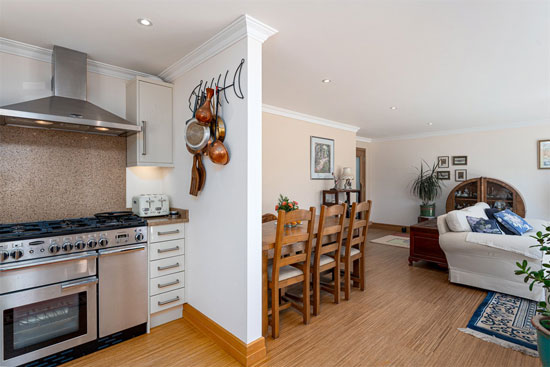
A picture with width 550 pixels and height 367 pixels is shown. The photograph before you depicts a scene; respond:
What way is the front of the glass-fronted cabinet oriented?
toward the camera

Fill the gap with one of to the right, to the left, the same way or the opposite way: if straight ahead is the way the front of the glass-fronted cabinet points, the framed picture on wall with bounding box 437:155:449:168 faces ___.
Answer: the same way

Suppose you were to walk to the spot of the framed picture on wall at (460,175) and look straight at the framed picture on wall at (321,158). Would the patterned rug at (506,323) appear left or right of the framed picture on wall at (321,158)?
left

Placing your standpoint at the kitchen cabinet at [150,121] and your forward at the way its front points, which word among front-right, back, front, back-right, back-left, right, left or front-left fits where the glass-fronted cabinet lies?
front-left

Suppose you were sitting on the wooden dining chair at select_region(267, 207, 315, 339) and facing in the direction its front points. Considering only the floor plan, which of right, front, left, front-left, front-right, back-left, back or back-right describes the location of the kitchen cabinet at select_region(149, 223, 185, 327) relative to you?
front-left

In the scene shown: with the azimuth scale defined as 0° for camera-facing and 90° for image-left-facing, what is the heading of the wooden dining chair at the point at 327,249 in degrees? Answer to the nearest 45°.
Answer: approximately 135°

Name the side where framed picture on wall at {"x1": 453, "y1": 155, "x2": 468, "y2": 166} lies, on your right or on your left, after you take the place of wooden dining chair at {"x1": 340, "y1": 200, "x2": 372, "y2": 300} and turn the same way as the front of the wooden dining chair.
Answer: on your right

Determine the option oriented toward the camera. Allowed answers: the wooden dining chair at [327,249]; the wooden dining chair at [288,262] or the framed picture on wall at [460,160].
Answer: the framed picture on wall

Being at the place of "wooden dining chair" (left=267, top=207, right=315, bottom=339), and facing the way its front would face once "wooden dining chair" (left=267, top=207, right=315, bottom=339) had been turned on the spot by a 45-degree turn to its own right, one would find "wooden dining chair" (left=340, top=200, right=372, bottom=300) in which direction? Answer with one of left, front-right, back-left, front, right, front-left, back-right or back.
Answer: front-right

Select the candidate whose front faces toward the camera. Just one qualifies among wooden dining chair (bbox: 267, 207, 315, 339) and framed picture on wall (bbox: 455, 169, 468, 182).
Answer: the framed picture on wall

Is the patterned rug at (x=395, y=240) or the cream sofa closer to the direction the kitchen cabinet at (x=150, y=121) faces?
the cream sofa

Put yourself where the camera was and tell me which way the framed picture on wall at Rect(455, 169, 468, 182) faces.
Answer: facing the viewer

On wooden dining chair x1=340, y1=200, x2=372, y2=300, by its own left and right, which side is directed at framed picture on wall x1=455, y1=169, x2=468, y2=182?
right

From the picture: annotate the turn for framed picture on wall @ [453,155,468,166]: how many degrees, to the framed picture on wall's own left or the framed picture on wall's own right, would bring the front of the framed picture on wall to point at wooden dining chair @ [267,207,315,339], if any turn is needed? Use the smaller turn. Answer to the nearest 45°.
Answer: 0° — it already faces it

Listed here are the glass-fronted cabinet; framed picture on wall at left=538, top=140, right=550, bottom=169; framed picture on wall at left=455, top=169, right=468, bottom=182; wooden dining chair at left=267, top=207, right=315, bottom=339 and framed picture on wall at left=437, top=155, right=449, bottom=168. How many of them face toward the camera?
4

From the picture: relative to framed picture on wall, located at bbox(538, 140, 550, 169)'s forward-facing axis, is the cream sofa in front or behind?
in front

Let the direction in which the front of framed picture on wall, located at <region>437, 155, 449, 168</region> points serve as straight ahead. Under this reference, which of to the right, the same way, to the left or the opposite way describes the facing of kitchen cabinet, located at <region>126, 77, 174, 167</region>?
to the left

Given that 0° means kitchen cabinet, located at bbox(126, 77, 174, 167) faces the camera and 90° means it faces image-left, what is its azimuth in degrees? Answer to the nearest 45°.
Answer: approximately 315°

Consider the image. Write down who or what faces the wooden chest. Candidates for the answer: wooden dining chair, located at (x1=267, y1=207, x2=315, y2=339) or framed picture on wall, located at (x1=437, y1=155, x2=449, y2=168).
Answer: the framed picture on wall

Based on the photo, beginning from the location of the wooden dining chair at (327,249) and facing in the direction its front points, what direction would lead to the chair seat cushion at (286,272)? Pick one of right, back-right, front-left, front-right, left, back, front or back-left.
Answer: left

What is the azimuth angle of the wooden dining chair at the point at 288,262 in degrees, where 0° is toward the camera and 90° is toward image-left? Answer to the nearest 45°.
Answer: approximately 135°
